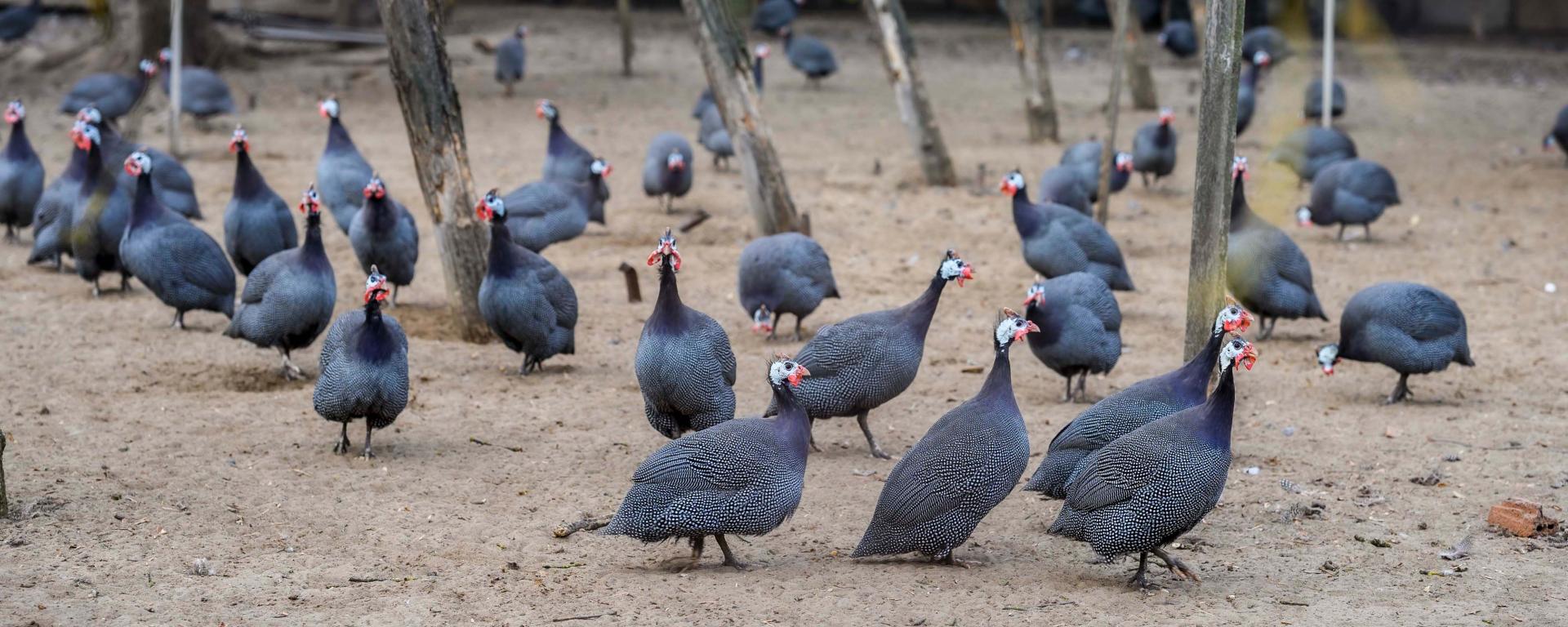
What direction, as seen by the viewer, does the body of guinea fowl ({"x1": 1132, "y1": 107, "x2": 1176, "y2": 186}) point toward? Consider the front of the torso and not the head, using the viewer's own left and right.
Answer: facing the viewer and to the right of the viewer

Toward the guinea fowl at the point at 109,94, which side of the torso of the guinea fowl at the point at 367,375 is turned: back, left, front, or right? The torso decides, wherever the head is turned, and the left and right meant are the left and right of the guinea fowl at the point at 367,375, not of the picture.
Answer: back

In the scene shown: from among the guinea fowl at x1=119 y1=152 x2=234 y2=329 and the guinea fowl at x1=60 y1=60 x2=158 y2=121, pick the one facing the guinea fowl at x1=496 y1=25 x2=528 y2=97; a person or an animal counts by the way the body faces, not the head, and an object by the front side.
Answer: the guinea fowl at x1=60 y1=60 x2=158 y2=121

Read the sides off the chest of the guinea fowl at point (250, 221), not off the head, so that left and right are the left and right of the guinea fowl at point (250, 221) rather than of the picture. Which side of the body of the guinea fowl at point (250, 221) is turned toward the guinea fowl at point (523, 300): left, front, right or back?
left

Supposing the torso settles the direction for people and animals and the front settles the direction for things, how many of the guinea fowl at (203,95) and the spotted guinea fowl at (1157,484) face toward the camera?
0

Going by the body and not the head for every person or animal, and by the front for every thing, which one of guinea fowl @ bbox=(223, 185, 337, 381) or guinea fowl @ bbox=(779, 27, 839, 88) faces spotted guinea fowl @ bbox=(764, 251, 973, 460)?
guinea fowl @ bbox=(223, 185, 337, 381)

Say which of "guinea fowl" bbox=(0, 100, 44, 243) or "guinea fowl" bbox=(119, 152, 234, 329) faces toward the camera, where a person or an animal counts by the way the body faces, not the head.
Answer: "guinea fowl" bbox=(0, 100, 44, 243)

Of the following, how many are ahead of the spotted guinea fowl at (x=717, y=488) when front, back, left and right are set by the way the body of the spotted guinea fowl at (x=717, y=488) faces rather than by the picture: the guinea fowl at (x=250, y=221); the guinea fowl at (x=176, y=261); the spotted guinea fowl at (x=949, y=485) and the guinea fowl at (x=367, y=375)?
1

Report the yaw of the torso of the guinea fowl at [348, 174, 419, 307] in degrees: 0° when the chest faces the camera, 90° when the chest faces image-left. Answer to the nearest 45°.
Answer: approximately 0°

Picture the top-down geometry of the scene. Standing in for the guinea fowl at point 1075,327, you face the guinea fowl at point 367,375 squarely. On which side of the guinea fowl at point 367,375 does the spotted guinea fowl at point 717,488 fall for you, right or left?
left

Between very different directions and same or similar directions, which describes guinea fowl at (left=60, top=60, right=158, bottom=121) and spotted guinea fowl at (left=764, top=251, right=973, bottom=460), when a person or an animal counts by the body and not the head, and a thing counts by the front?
same or similar directions

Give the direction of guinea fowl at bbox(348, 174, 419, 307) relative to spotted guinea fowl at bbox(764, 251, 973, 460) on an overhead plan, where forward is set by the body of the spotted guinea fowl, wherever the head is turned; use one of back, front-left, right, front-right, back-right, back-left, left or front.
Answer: back-left

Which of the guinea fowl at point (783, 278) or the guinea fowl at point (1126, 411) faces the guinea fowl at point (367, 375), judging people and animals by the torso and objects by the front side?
the guinea fowl at point (783, 278)

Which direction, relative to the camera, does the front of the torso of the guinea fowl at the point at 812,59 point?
to the viewer's left

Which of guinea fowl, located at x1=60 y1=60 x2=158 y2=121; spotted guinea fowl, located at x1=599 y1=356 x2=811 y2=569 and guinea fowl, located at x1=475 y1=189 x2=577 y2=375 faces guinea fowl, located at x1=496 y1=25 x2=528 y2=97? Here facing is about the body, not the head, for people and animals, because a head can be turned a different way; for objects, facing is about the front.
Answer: guinea fowl, located at x1=60 y1=60 x2=158 y2=121

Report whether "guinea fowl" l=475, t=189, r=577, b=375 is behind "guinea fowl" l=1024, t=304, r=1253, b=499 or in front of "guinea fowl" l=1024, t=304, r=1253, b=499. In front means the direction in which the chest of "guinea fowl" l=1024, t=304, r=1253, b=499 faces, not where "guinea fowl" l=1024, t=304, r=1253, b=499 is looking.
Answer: behind

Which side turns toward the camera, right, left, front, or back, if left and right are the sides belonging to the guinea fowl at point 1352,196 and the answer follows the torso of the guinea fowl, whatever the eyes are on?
left

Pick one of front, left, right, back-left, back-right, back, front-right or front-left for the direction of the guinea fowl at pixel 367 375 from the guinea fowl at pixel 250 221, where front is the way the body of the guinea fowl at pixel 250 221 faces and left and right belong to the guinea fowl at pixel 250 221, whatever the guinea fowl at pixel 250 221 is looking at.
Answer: front-left
